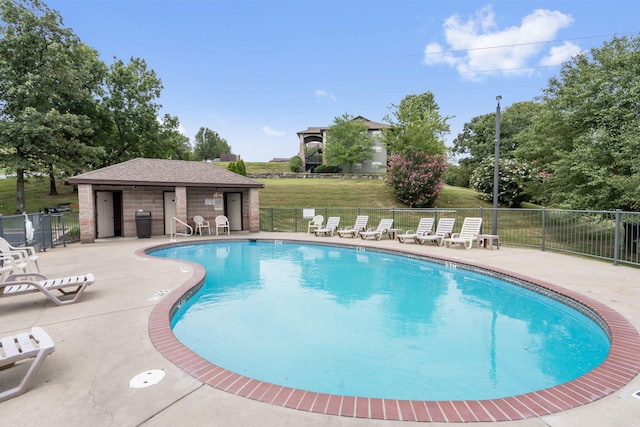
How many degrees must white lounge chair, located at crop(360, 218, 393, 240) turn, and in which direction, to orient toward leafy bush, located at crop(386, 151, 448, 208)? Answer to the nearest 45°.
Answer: approximately 135° to its right

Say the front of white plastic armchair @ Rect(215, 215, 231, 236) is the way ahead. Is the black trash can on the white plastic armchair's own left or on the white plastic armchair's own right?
on the white plastic armchair's own right

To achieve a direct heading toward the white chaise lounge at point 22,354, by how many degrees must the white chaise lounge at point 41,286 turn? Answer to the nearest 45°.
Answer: approximately 90° to its right

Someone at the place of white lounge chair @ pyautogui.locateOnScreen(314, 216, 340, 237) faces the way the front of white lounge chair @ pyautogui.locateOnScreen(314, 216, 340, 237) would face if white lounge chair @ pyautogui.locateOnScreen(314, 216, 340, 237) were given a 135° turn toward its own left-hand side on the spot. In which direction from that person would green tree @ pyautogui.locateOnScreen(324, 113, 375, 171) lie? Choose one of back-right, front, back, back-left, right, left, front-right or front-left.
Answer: left

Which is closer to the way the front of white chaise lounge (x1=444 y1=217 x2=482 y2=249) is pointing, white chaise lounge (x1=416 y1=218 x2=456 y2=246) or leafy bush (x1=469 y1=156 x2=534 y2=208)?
the white chaise lounge

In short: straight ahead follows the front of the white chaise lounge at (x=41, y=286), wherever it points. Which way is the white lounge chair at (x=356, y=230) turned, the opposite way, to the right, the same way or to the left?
the opposite way

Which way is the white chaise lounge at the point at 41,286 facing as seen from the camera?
to the viewer's right

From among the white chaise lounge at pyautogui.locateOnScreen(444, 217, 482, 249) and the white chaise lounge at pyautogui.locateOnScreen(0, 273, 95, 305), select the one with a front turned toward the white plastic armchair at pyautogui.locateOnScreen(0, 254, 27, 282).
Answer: the white chaise lounge at pyautogui.locateOnScreen(444, 217, 482, 249)

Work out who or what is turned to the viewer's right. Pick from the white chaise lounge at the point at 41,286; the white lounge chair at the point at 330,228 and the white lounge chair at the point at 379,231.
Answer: the white chaise lounge

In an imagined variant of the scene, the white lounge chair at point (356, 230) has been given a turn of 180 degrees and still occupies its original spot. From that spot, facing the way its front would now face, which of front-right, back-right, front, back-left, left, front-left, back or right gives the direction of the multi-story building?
front-left

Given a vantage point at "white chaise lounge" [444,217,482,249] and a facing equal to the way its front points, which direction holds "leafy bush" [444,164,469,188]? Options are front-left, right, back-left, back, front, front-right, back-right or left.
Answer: back-right

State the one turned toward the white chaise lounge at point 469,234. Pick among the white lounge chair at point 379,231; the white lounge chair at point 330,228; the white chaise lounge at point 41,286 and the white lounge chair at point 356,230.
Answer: the white chaise lounge at point 41,286
